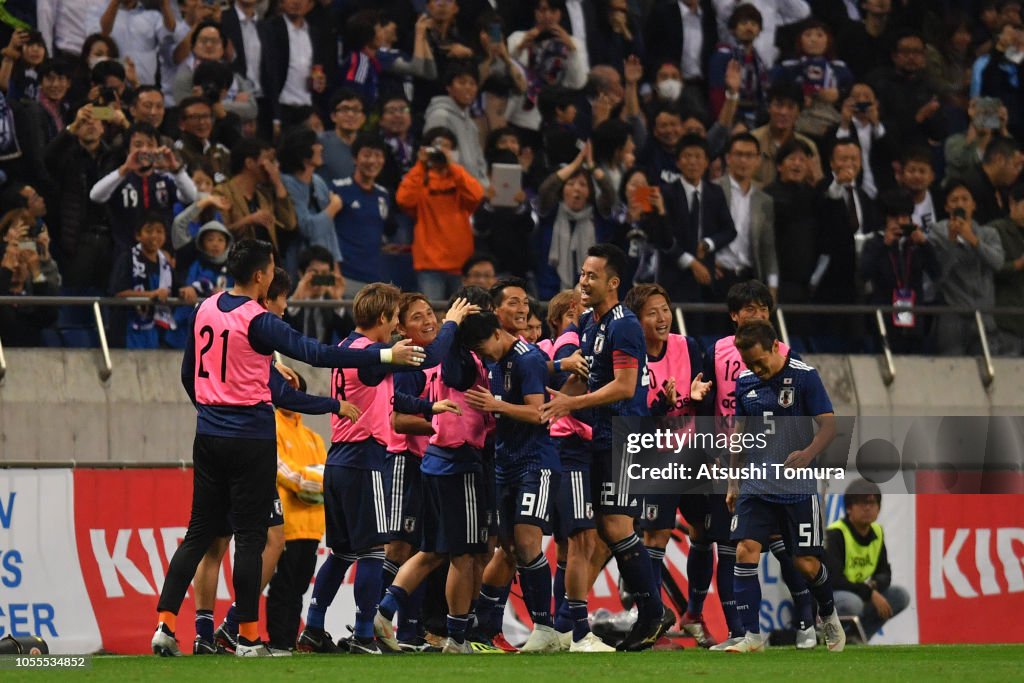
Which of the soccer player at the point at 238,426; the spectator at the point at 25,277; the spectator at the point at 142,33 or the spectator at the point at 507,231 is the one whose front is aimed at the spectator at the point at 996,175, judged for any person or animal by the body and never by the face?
the soccer player

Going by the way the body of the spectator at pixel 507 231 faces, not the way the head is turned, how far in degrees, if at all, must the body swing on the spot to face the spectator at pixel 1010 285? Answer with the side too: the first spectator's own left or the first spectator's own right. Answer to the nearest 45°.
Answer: approximately 90° to the first spectator's own left

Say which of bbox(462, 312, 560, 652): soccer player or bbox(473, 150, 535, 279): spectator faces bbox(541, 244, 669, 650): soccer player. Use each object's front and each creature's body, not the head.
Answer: the spectator

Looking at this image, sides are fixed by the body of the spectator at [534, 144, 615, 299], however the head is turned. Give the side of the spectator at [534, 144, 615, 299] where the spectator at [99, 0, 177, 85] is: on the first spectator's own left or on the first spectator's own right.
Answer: on the first spectator's own right

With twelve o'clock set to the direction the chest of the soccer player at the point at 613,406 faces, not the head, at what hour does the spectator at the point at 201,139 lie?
The spectator is roughly at 3 o'clock from the soccer player.

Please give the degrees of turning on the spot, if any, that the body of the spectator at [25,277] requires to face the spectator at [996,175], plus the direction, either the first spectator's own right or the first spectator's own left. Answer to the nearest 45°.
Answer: approximately 90° to the first spectator's own left

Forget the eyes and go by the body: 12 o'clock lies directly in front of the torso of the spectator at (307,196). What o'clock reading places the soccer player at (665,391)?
The soccer player is roughly at 12 o'clock from the spectator.
